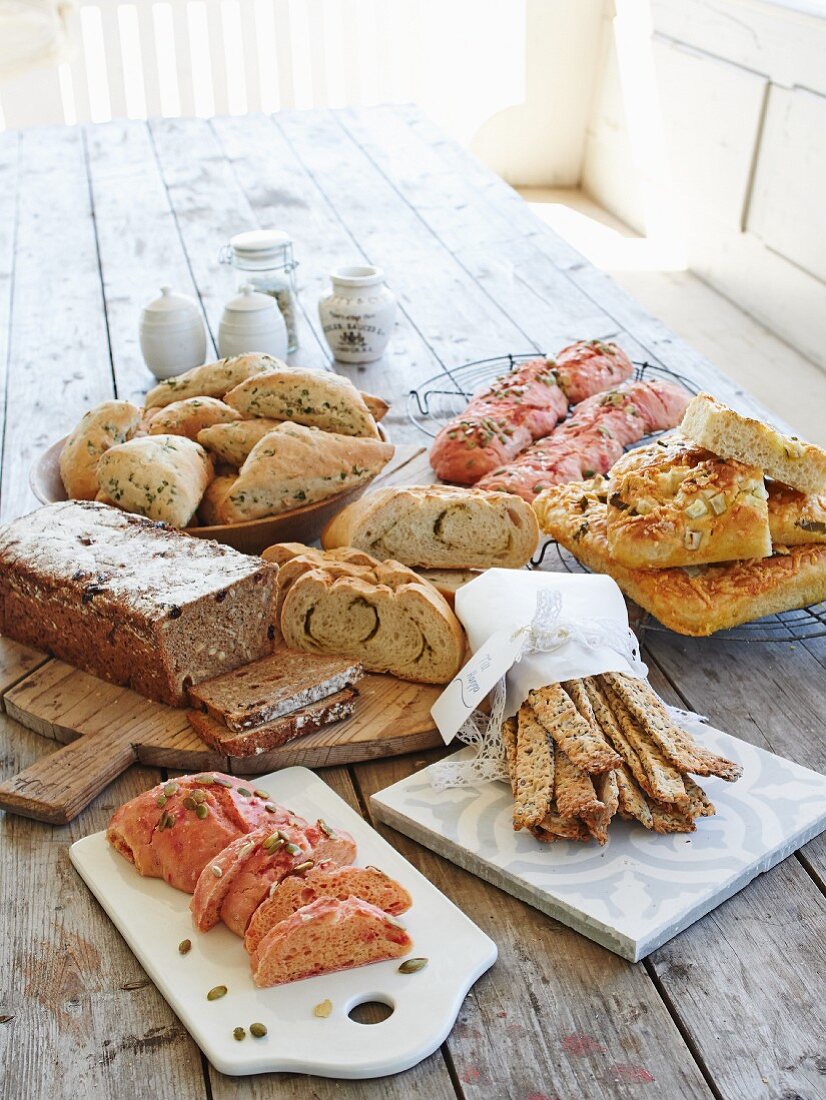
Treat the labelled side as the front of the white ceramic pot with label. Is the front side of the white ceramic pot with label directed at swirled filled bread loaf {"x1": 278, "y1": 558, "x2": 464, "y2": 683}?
yes

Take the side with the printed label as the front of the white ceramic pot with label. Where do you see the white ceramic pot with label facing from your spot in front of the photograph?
facing the viewer

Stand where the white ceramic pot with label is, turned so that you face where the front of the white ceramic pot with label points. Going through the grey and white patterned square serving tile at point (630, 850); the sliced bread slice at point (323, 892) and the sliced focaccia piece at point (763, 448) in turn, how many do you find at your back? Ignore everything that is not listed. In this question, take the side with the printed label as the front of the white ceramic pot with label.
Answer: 0

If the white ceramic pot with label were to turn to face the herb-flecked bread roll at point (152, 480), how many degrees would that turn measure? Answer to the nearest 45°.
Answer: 0° — it already faces it

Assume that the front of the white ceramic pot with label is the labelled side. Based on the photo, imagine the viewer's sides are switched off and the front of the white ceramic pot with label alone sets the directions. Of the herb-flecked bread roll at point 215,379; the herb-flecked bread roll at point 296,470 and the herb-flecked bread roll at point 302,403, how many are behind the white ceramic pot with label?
0

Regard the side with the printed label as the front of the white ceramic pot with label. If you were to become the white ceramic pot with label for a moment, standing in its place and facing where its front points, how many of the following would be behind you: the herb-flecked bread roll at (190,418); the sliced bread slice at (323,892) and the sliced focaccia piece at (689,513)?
0

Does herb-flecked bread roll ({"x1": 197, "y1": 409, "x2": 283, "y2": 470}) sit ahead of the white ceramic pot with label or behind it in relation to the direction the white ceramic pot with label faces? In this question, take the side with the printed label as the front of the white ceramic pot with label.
ahead

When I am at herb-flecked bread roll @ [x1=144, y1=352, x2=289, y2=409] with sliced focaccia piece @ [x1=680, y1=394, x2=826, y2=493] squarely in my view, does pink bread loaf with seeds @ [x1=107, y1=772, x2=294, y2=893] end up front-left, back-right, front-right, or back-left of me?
front-right

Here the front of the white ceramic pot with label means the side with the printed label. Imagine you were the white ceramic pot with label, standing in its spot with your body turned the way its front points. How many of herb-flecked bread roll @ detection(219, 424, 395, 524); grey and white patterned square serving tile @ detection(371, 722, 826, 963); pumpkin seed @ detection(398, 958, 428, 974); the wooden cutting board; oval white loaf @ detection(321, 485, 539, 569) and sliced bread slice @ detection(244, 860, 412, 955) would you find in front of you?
6

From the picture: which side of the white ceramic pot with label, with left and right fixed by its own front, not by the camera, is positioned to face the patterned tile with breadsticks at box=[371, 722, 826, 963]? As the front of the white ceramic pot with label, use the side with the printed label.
front

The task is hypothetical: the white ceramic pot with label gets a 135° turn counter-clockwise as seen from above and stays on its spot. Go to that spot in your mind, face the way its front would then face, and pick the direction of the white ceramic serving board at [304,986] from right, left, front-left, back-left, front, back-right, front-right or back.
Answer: back-right

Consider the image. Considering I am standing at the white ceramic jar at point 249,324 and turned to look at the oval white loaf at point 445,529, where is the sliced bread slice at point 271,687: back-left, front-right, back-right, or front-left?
front-right

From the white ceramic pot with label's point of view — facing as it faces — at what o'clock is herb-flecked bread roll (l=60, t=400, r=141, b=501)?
The herb-flecked bread roll is roughly at 1 o'clock from the white ceramic pot with label.

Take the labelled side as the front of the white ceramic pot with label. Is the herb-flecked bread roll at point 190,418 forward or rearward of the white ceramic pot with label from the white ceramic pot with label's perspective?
forward

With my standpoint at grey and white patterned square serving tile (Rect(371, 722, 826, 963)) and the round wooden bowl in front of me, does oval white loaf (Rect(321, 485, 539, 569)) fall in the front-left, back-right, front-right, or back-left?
front-right

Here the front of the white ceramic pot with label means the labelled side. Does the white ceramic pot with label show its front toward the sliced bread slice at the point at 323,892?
yes
